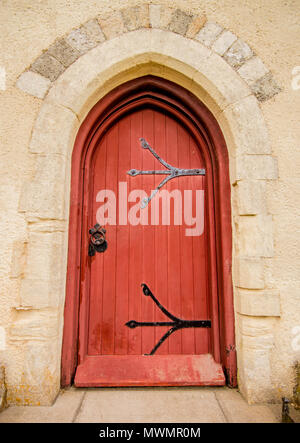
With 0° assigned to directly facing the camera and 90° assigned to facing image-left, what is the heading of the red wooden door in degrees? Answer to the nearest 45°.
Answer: approximately 0°
